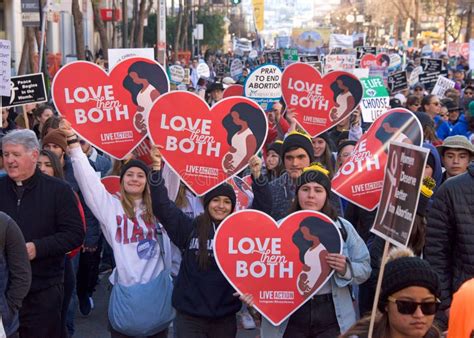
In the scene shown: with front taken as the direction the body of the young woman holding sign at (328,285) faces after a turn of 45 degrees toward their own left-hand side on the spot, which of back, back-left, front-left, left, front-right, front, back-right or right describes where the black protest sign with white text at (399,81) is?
back-left

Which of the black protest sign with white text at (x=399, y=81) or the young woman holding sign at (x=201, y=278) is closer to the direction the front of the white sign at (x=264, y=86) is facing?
the young woman holding sign

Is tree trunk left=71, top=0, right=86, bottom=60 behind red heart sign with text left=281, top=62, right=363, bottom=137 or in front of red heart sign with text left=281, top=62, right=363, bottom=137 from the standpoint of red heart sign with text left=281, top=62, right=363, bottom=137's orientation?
behind

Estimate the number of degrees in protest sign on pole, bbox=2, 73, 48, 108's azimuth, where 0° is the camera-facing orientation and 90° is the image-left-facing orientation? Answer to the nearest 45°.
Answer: approximately 0°

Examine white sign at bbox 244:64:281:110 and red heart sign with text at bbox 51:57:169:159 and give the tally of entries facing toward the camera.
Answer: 2
